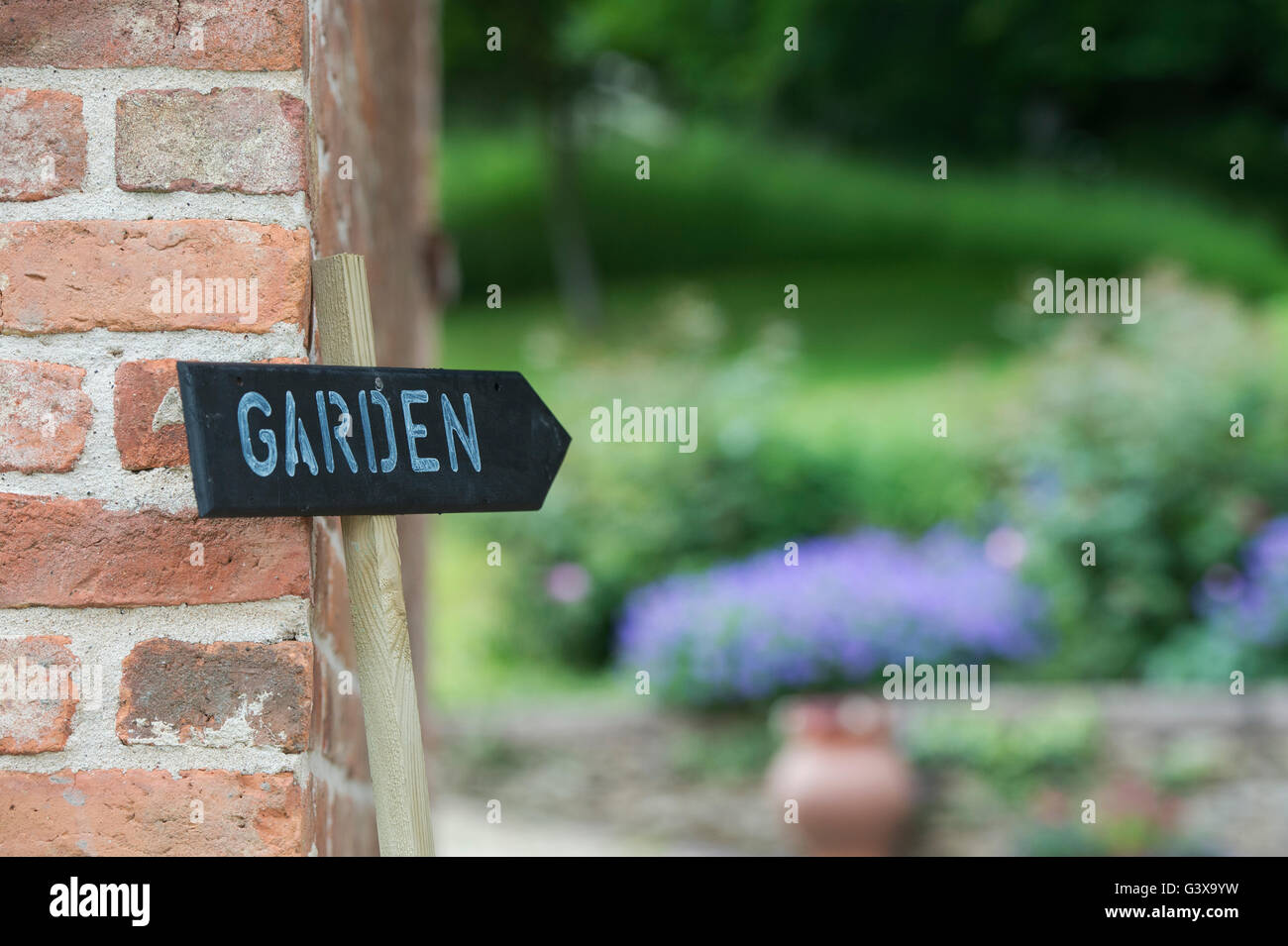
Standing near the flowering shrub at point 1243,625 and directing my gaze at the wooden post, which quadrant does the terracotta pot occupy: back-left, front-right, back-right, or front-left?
front-right

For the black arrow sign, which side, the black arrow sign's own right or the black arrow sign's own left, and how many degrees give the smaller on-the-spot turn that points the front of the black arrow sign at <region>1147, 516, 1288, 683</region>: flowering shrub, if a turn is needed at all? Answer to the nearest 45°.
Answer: approximately 135° to the black arrow sign's own left

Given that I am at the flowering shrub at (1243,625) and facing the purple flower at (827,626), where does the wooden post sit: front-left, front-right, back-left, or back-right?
front-left

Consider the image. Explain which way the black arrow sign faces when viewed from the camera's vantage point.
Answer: facing the viewer

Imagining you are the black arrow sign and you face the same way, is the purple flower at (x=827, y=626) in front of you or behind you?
behind

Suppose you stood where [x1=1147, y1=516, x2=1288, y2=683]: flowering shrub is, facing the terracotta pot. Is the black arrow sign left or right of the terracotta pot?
left

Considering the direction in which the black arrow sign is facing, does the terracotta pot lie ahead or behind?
behind
